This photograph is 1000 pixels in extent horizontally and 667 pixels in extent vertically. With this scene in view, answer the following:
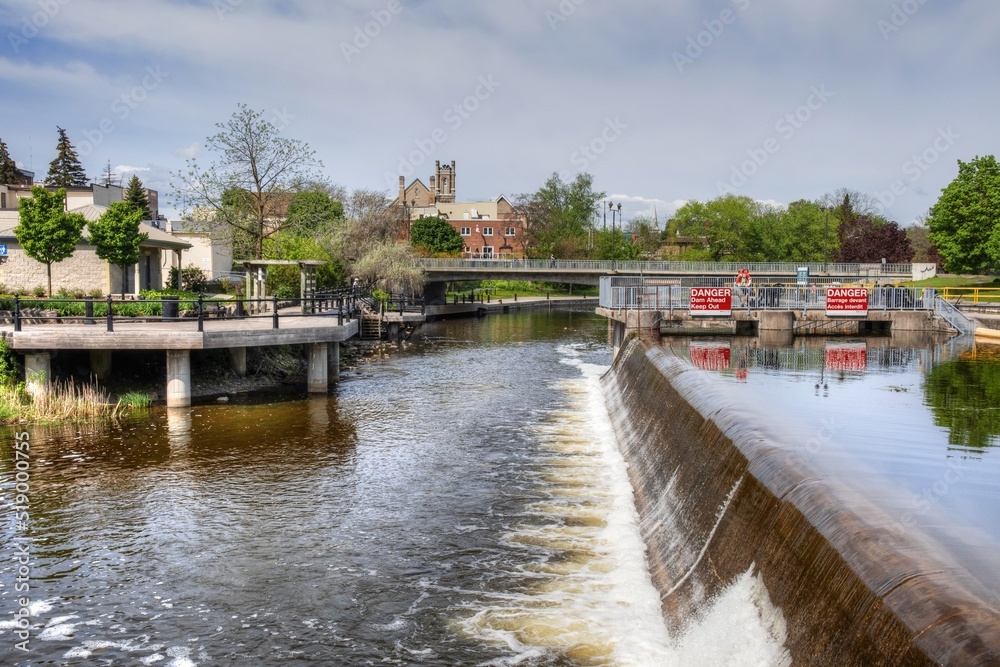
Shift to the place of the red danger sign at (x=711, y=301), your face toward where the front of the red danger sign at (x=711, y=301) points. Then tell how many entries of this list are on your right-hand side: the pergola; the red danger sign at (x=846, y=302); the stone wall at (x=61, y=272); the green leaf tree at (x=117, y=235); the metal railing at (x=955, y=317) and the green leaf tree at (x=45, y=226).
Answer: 4

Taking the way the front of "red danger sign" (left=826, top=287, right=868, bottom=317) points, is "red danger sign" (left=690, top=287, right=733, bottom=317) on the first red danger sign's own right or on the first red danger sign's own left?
on the first red danger sign's own right

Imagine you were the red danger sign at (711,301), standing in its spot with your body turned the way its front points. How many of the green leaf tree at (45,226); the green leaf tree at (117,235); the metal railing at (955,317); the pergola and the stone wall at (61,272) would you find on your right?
4

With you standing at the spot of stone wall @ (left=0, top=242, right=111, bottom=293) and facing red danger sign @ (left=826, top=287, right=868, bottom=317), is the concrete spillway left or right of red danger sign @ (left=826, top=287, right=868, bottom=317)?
right

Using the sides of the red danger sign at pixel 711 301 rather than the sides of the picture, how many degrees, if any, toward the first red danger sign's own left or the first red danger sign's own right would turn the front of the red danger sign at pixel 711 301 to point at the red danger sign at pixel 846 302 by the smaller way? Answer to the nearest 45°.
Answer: approximately 135° to the first red danger sign's own left

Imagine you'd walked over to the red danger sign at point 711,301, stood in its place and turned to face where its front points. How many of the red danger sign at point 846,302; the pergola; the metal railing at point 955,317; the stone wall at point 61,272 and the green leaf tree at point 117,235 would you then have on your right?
3

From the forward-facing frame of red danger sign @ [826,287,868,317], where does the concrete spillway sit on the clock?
The concrete spillway is roughly at 12 o'clock from the red danger sign.

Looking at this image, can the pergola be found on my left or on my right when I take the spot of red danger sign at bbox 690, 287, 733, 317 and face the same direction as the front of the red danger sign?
on my right

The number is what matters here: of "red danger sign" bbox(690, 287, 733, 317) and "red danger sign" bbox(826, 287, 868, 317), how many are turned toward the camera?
2

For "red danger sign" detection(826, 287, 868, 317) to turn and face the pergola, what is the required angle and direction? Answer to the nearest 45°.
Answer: approximately 90° to its right

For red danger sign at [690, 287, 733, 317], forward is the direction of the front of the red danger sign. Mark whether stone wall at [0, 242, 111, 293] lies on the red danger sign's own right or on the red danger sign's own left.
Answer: on the red danger sign's own right
